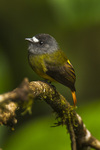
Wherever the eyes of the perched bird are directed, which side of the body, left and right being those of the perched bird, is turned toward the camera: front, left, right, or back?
left
